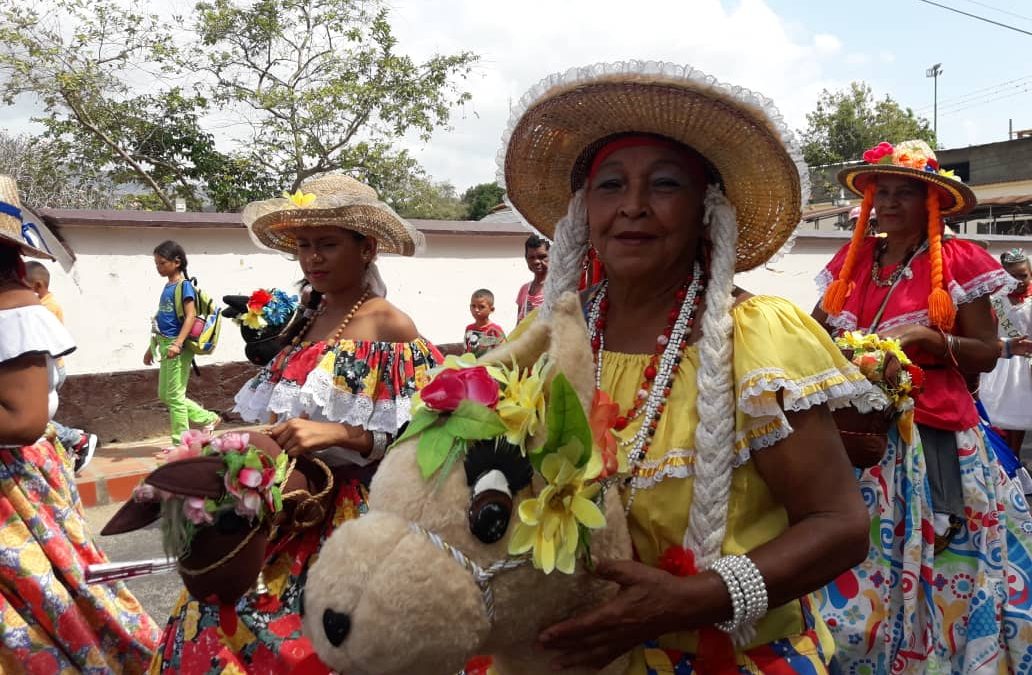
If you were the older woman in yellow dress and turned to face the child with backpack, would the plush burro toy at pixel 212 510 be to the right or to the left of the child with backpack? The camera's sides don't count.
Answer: left

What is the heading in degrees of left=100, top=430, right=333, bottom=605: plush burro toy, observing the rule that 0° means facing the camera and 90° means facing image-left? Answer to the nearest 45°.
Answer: approximately 45°

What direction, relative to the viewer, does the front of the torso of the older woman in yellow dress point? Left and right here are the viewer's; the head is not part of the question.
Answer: facing the viewer and to the left of the viewer

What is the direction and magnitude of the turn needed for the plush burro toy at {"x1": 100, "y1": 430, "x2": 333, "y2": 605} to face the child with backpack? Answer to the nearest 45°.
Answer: approximately 135° to its right

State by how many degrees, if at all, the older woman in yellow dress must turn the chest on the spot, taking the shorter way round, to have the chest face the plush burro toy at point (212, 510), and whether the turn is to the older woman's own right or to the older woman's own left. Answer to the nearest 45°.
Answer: approximately 45° to the older woman's own right

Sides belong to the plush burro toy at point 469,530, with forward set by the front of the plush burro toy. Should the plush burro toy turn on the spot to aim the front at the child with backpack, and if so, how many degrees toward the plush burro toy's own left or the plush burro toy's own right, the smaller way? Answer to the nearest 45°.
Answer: approximately 135° to the plush burro toy's own right

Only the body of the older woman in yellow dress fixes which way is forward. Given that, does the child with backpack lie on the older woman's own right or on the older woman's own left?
on the older woman's own right

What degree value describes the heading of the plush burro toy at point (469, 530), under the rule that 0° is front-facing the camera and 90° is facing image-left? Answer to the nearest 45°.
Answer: approximately 45°
